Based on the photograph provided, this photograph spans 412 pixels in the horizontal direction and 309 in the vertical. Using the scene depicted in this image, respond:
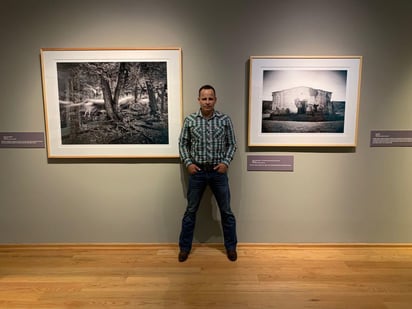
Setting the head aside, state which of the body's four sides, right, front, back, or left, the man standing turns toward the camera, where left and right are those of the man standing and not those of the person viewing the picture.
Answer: front

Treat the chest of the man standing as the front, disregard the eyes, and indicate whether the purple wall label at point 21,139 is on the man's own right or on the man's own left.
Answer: on the man's own right

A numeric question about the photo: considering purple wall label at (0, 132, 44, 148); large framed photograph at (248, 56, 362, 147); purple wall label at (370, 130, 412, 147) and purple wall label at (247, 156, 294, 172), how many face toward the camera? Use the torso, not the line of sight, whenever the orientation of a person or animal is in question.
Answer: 4

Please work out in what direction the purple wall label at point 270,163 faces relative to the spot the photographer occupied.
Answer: facing the viewer

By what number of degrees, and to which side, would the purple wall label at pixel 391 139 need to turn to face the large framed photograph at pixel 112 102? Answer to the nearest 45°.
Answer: approximately 45° to its right

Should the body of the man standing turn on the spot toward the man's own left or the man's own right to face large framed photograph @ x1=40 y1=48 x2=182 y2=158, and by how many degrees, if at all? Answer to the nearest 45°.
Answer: approximately 90° to the man's own right

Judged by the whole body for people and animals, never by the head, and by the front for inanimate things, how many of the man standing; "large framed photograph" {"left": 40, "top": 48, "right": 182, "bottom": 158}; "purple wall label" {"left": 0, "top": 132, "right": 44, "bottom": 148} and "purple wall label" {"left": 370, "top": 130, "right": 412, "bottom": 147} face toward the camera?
4

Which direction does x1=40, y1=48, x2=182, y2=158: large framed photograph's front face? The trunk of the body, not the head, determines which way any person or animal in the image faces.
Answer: toward the camera

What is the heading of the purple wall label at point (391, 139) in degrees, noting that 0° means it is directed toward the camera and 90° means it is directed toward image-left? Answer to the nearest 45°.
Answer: approximately 0°

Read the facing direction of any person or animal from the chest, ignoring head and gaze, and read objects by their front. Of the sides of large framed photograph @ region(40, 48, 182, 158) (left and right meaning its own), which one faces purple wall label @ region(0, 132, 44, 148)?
right

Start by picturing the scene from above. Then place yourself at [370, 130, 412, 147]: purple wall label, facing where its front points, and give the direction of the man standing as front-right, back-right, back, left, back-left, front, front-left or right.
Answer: front-right

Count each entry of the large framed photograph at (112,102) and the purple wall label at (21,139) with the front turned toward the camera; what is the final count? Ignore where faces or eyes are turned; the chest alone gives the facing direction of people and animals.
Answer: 2

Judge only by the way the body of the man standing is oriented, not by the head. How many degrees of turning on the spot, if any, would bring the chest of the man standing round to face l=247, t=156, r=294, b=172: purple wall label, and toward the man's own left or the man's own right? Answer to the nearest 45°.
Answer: approximately 90° to the man's own left

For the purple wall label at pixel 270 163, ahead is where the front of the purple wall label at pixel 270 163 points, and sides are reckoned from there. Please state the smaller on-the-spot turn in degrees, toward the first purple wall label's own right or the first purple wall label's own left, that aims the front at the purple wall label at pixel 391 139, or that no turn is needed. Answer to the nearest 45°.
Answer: approximately 90° to the first purple wall label's own left
